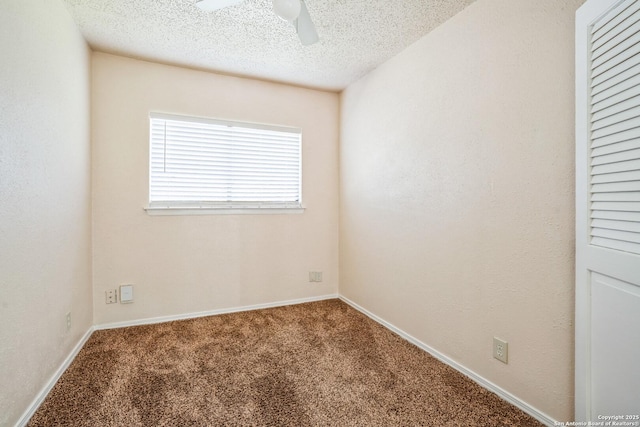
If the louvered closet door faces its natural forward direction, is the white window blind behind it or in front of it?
in front

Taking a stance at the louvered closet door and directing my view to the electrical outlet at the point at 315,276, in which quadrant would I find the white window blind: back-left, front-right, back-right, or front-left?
front-left

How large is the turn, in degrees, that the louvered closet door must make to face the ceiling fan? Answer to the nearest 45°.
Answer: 0° — it already faces it

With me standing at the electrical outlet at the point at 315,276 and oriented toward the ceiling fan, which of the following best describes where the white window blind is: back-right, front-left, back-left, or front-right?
front-right

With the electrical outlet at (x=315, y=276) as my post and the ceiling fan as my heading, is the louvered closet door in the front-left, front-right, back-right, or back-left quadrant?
front-left

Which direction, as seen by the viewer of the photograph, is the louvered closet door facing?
facing the viewer and to the left of the viewer

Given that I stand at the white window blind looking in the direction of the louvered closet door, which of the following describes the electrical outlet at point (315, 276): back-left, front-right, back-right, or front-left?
front-left

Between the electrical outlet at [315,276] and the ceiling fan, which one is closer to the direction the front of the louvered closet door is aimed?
the ceiling fan

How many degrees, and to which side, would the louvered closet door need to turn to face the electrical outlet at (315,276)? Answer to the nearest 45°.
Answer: approximately 45° to its right
